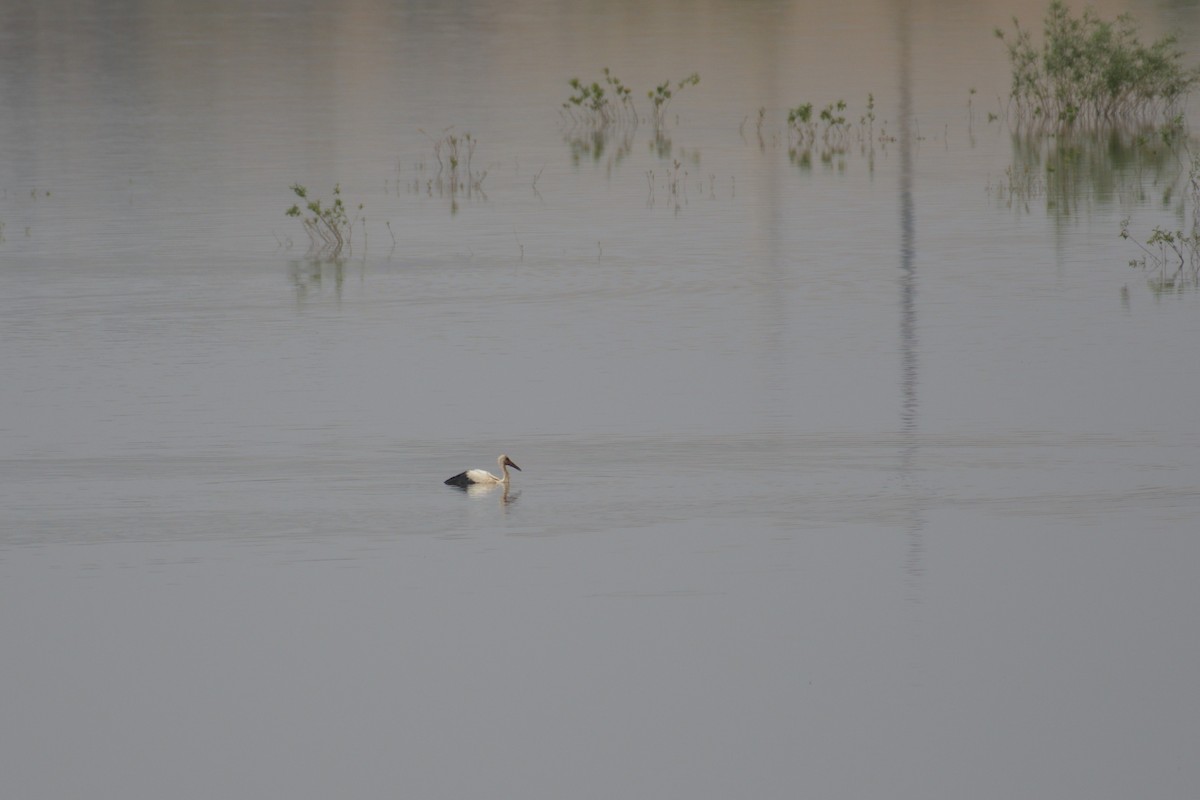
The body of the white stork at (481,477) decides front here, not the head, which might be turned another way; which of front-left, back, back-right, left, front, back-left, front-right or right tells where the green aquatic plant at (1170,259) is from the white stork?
front-left

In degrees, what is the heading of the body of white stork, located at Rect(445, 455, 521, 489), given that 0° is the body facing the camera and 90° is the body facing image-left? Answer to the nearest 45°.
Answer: approximately 270°

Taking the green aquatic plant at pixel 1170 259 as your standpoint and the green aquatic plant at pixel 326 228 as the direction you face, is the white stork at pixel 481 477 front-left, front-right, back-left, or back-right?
front-left

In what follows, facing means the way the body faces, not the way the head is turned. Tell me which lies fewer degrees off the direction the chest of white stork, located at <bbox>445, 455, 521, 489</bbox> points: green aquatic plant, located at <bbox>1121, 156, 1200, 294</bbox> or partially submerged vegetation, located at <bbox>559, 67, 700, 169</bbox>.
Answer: the green aquatic plant

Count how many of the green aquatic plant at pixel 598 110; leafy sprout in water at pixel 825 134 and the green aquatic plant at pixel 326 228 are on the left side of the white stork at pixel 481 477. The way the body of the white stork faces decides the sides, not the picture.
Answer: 3

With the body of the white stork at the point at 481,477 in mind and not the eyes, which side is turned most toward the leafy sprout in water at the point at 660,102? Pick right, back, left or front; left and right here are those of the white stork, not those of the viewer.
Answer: left

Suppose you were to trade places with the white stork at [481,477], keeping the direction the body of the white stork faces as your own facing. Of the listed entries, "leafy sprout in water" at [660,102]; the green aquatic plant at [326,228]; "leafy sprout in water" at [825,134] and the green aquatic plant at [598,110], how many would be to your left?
4

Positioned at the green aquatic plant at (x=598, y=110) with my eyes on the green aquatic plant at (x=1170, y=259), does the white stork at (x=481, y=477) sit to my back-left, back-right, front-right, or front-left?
front-right

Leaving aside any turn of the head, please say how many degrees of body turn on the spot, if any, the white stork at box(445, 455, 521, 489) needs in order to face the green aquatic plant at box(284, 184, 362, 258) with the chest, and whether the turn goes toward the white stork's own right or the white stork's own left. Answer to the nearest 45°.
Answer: approximately 90° to the white stork's own left

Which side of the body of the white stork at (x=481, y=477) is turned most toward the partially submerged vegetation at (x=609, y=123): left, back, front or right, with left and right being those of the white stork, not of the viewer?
left
